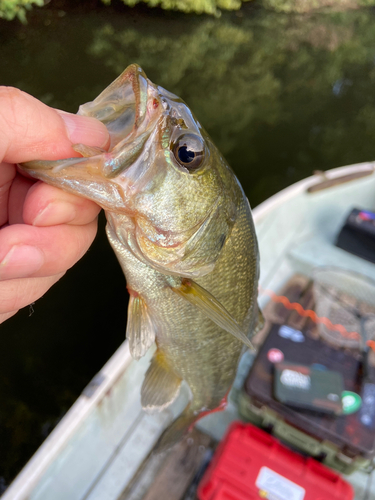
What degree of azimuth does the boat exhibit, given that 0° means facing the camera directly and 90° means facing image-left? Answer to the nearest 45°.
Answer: approximately 225°
